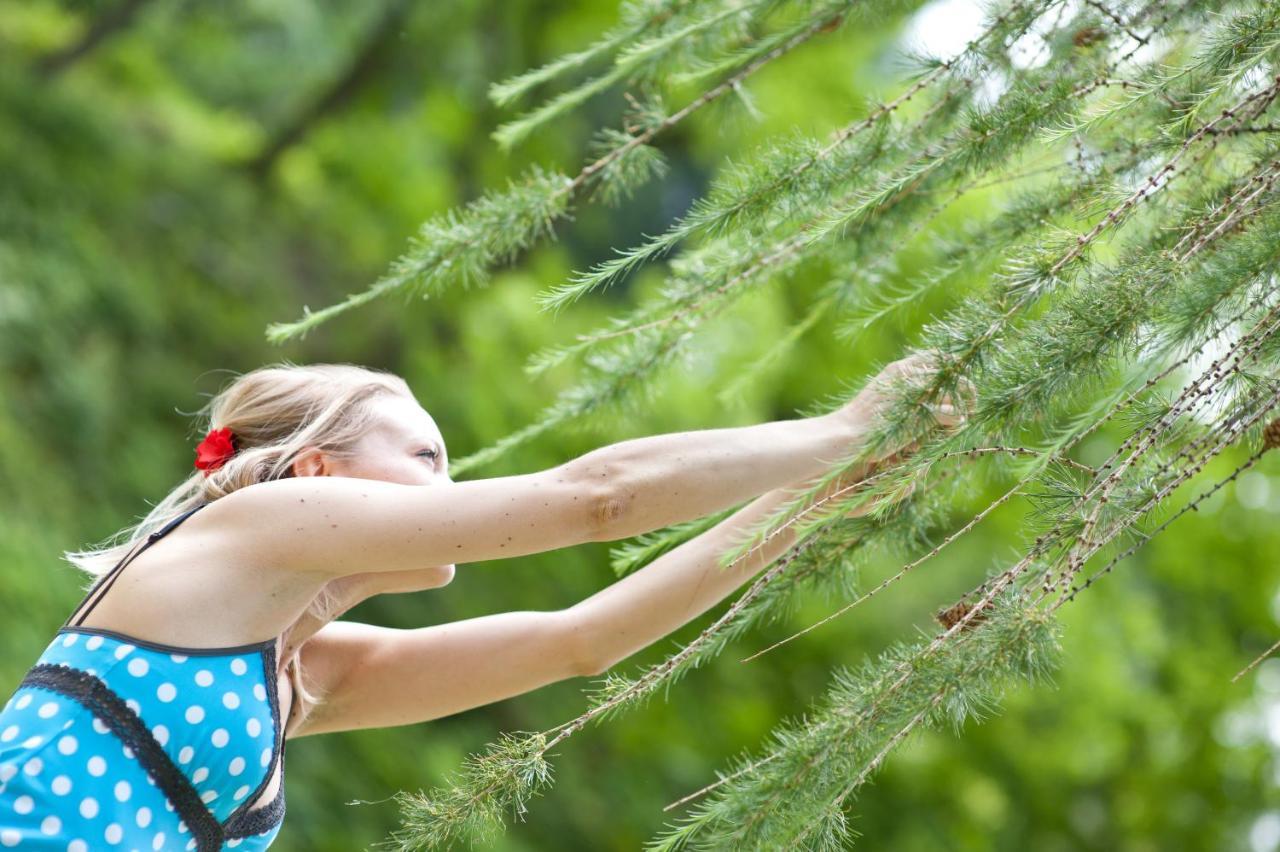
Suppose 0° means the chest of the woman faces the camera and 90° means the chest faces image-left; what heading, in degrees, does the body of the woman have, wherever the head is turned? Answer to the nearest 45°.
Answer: approximately 270°

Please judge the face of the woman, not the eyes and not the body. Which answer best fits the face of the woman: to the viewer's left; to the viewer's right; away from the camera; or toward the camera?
to the viewer's right
